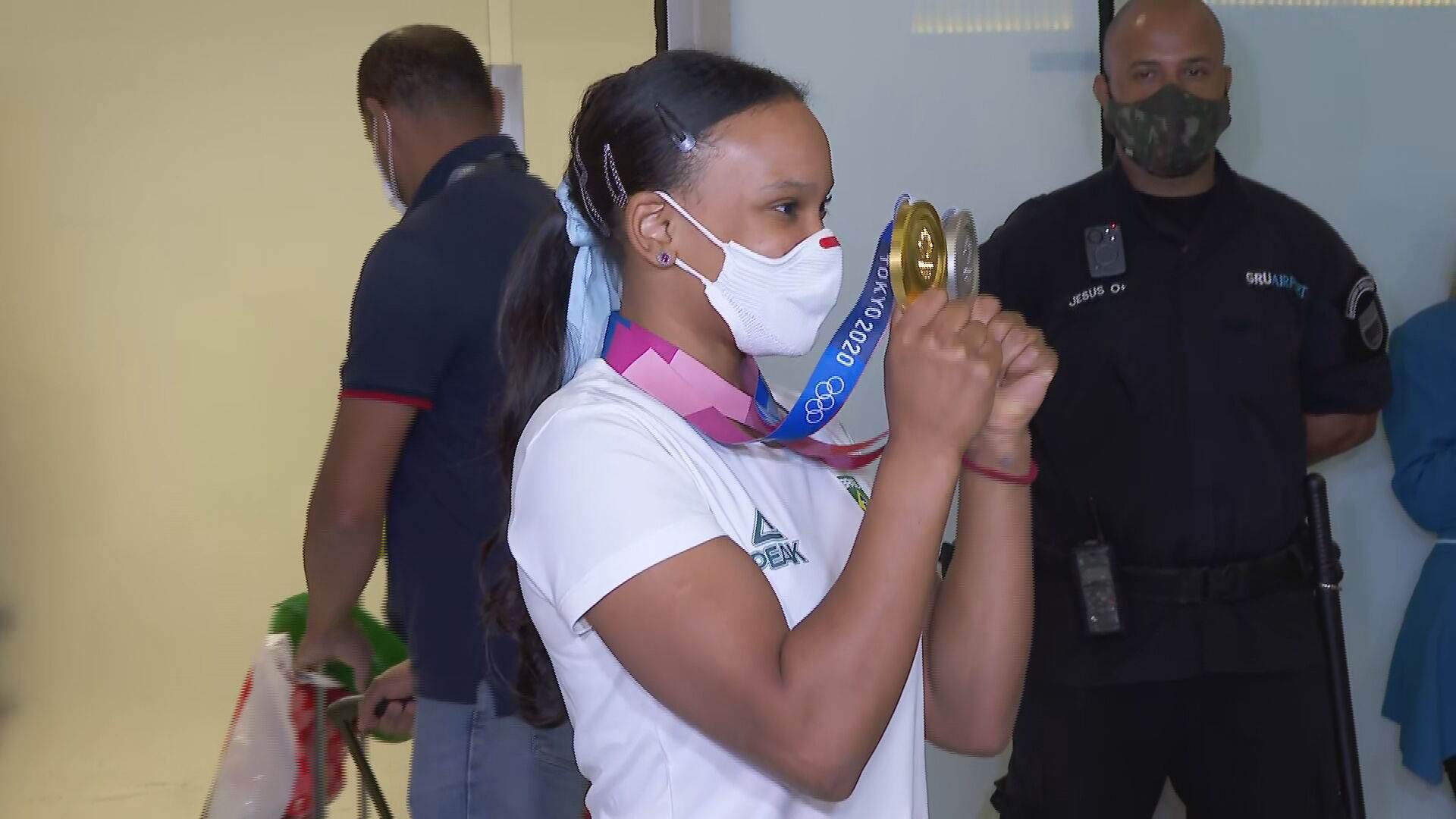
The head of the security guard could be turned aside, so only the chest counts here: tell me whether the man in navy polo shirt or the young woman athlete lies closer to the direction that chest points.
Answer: the young woman athlete

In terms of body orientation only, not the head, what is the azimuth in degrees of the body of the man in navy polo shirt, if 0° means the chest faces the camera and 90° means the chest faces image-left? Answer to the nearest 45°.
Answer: approximately 135°

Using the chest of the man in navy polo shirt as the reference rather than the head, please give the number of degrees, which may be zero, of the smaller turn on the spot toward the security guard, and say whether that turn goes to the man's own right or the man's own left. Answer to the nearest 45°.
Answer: approximately 135° to the man's own right

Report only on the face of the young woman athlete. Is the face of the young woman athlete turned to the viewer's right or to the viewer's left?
to the viewer's right

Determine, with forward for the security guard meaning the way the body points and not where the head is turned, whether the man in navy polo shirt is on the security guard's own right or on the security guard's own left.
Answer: on the security guard's own right

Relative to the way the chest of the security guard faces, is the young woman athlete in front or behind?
in front

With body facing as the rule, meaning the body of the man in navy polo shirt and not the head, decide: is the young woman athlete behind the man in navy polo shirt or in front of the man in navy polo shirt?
behind

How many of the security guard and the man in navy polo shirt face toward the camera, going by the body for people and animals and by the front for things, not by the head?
1
